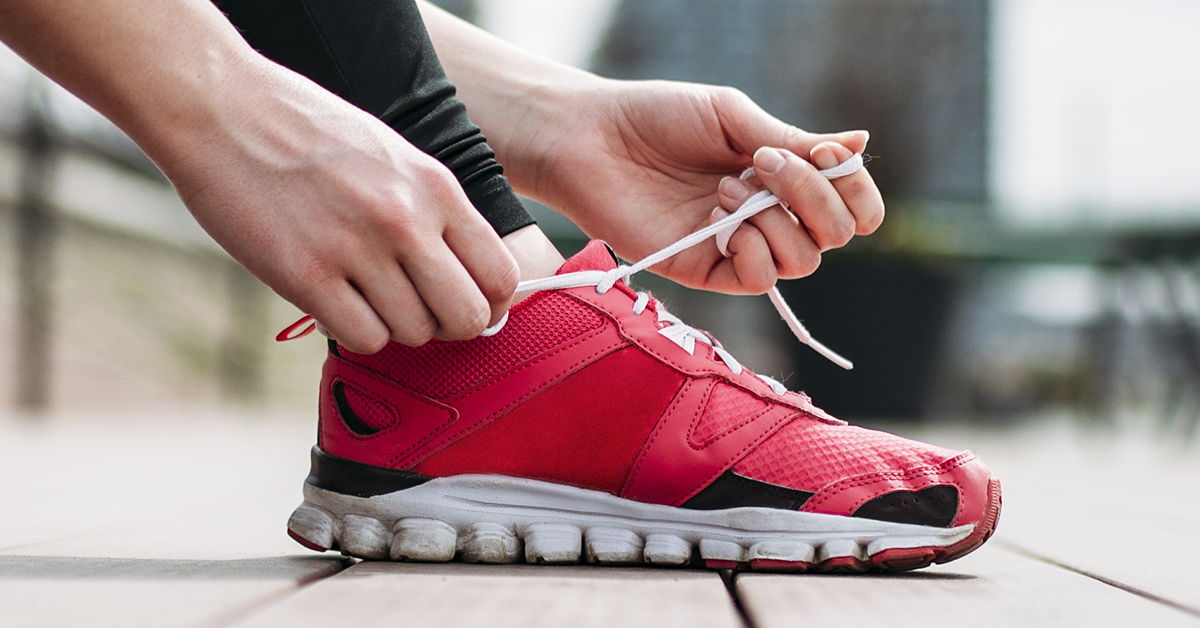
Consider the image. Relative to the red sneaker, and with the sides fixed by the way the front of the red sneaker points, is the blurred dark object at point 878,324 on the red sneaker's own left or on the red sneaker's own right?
on the red sneaker's own left

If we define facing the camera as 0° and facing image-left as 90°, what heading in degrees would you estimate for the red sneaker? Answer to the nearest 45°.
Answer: approximately 270°

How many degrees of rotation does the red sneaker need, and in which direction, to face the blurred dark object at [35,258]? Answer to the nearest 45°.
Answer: approximately 135° to its left
